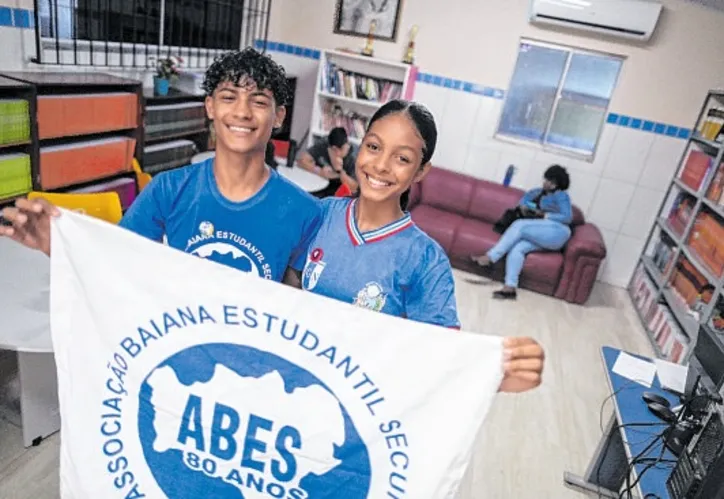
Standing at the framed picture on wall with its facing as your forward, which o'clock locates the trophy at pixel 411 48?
The trophy is roughly at 10 o'clock from the framed picture on wall.

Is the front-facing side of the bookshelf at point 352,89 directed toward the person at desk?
yes

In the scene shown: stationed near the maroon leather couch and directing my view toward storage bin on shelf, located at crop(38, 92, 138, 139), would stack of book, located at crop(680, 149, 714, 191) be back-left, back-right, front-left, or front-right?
back-left

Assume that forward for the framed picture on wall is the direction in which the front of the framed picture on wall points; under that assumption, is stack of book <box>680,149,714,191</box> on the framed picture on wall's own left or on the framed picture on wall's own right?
on the framed picture on wall's own left

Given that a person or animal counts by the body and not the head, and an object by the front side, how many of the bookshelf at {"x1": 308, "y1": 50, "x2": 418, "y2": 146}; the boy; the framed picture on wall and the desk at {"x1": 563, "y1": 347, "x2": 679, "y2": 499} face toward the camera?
3

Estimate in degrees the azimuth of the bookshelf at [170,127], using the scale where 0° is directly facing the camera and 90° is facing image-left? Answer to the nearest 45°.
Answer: approximately 315°

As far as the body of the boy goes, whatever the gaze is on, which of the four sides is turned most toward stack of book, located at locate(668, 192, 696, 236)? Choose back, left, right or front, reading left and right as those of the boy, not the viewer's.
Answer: left

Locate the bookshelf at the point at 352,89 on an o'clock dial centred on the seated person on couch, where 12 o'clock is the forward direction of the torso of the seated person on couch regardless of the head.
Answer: The bookshelf is roughly at 2 o'clock from the seated person on couch.
